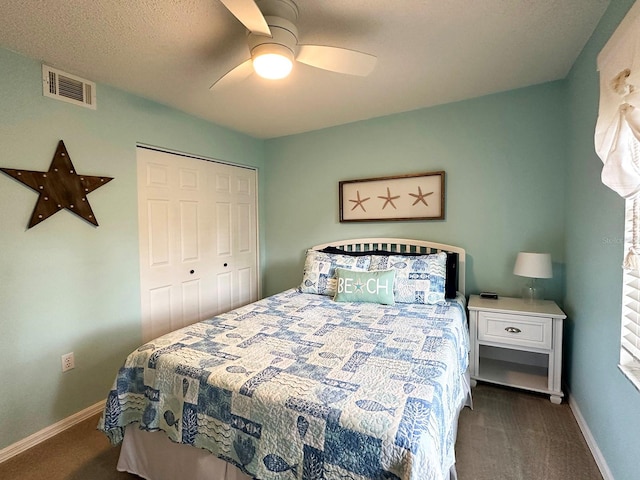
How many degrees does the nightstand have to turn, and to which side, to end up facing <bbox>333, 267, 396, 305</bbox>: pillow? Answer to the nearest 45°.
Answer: approximately 45° to its right

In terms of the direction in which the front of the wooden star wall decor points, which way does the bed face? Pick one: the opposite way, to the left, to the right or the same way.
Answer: to the right

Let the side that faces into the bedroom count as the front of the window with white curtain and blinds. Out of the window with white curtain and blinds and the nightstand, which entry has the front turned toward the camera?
the nightstand

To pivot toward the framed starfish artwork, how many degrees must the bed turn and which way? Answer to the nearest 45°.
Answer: approximately 180°

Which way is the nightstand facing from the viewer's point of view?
toward the camera

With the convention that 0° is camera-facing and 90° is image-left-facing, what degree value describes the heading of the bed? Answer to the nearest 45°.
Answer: approximately 45°

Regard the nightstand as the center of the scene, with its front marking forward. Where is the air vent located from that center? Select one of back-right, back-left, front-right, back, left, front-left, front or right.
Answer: front-right

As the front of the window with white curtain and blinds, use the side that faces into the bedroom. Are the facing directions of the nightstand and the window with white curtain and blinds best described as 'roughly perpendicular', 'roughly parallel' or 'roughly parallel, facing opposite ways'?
roughly perpendicular

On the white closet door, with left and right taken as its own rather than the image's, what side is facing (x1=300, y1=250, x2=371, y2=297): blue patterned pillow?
front

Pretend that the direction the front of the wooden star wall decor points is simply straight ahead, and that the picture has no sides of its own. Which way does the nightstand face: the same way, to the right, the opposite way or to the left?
to the right

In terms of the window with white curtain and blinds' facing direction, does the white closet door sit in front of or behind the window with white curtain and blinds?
in front

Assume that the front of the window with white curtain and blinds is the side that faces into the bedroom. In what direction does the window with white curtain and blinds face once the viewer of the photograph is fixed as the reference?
facing to the left of the viewer

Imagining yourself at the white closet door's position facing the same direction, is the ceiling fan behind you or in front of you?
in front

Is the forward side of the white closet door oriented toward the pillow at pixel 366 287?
yes
